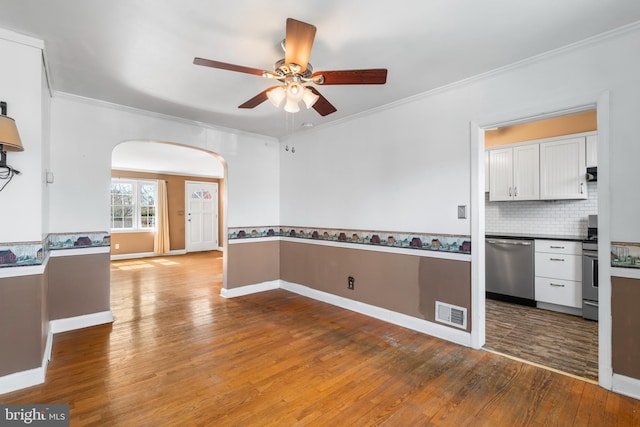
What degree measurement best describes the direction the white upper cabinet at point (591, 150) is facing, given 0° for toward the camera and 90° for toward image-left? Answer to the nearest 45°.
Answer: approximately 0°

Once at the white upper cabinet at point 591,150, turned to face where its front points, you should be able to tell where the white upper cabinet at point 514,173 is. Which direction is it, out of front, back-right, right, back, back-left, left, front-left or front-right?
right

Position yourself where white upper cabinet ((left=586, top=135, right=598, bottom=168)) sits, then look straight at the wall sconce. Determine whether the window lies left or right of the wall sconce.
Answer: right

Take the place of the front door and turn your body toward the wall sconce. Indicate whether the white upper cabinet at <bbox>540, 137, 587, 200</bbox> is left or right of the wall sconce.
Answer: left

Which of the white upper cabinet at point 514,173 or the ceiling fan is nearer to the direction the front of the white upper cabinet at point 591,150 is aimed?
the ceiling fan

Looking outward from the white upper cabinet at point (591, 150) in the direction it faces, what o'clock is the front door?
The front door is roughly at 3 o'clock from the white upper cabinet.

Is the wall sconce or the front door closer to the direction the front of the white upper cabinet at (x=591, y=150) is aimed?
the wall sconce

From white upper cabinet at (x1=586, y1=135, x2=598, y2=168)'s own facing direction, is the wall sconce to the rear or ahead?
ahead
